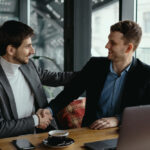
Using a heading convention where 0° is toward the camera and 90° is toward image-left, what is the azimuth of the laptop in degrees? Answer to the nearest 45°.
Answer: approximately 135°

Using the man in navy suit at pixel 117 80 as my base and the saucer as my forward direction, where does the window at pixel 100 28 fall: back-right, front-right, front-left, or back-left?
back-right
